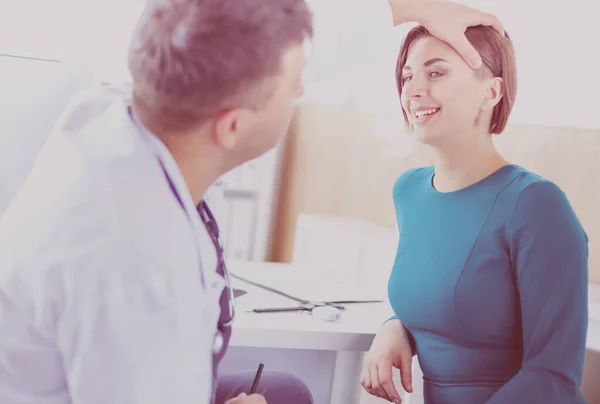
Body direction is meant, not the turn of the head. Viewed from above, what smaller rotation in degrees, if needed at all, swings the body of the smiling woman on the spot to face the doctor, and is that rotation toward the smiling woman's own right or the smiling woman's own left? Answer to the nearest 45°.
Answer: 0° — they already face them

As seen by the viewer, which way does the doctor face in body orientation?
to the viewer's right

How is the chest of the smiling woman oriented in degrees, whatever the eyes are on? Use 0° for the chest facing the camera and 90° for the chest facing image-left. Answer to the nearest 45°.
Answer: approximately 45°

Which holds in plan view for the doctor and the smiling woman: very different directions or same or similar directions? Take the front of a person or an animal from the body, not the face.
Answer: very different directions

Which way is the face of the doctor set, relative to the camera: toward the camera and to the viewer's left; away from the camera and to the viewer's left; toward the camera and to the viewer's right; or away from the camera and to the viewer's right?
away from the camera and to the viewer's right

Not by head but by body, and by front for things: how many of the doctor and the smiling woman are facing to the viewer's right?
1

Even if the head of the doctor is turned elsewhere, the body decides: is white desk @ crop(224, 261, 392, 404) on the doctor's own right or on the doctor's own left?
on the doctor's own left
